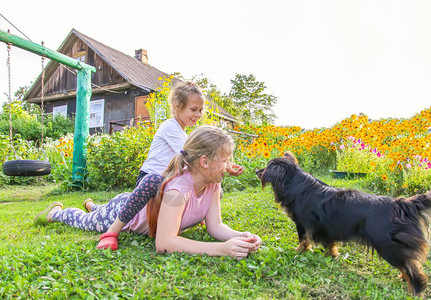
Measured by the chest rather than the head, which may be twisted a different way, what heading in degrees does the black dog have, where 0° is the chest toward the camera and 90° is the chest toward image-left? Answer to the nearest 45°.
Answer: approximately 135°

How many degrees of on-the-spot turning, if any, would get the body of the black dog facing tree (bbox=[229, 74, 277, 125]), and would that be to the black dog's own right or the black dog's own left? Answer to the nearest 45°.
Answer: approximately 45° to the black dog's own right

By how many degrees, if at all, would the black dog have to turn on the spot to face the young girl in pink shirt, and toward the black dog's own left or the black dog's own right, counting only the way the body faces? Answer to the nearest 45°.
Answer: approximately 45° to the black dog's own left
